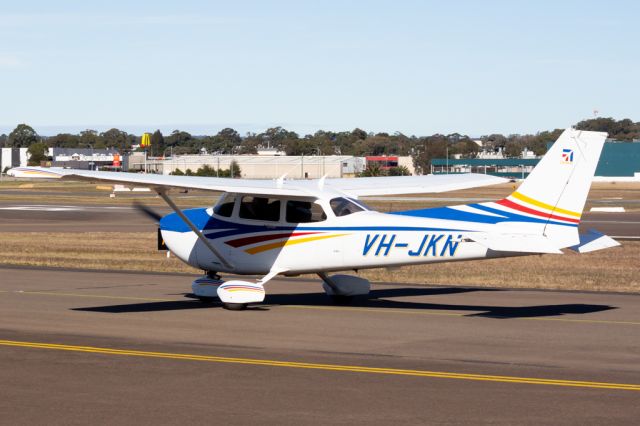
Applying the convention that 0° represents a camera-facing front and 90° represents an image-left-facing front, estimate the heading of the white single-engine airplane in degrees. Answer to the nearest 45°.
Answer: approximately 135°
